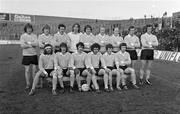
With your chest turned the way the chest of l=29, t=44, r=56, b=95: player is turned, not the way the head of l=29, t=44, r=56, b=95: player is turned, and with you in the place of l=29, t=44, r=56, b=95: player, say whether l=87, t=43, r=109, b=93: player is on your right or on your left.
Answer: on your left

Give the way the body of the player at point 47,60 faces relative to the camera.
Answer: toward the camera

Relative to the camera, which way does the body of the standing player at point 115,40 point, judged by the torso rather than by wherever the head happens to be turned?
toward the camera

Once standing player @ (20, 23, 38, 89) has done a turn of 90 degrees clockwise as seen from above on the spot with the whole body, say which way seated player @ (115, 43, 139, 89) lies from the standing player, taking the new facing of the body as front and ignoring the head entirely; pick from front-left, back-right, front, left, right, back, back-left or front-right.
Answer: back

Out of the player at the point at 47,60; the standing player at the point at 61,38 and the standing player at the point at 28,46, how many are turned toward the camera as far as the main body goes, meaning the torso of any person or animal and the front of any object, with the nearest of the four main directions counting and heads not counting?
3

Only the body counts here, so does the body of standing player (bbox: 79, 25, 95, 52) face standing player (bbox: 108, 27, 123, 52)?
no

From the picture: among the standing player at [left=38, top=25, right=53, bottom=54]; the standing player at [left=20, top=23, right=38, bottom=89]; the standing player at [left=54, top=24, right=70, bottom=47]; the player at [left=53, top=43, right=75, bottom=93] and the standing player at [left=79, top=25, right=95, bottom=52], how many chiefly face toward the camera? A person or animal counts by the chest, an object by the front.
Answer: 5

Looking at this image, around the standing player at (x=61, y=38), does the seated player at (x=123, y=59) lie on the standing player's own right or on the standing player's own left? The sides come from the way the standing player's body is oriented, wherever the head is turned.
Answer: on the standing player's own left

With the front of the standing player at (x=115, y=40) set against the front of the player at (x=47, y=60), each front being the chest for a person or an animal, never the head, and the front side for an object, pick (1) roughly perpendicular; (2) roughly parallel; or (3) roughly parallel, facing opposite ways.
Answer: roughly parallel

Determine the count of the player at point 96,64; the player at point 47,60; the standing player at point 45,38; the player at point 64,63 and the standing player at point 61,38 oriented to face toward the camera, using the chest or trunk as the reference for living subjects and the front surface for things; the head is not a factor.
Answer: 5

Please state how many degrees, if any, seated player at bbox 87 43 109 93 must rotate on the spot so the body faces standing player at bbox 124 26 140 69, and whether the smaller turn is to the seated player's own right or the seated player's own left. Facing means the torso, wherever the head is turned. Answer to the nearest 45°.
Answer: approximately 135° to the seated player's own left

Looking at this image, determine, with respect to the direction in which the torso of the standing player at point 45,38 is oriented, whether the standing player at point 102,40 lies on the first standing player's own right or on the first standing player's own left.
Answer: on the first standing player's own left

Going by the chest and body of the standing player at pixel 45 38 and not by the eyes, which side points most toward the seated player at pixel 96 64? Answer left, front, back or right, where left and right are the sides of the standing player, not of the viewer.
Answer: left

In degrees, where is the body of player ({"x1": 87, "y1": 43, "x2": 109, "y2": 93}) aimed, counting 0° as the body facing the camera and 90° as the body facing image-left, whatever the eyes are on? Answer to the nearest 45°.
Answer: approximately 0°

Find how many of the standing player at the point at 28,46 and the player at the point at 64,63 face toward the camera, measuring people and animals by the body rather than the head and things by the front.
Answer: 2

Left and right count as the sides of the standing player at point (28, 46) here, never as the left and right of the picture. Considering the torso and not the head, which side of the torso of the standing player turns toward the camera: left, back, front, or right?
front

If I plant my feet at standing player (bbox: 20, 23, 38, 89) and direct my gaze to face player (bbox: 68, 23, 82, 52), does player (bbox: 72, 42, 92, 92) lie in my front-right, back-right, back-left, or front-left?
front-right

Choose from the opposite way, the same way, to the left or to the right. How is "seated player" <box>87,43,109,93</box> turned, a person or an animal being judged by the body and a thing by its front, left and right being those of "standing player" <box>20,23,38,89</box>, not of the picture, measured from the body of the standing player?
the same way

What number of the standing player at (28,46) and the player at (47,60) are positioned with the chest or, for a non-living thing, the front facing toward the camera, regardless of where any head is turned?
2

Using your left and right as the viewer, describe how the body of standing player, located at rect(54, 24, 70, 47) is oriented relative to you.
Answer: facing the viewer
